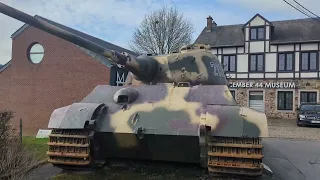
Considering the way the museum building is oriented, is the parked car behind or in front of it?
in front

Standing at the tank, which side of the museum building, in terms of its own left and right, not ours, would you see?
front

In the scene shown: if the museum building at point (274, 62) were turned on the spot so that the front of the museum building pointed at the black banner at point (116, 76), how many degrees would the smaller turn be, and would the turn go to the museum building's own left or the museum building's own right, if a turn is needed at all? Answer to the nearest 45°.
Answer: approximately 45° to the museum building's own right

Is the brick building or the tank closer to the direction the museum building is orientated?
the tank

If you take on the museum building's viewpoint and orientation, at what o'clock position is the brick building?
The brick building is roughly at 2 o'clock from the museum building.

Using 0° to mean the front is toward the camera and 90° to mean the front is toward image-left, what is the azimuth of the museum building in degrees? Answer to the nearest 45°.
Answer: approximately 0°

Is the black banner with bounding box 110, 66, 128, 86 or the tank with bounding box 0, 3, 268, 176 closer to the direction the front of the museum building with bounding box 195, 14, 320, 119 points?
the tank

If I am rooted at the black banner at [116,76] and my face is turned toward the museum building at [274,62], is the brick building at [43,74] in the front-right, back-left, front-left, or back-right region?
back-left
